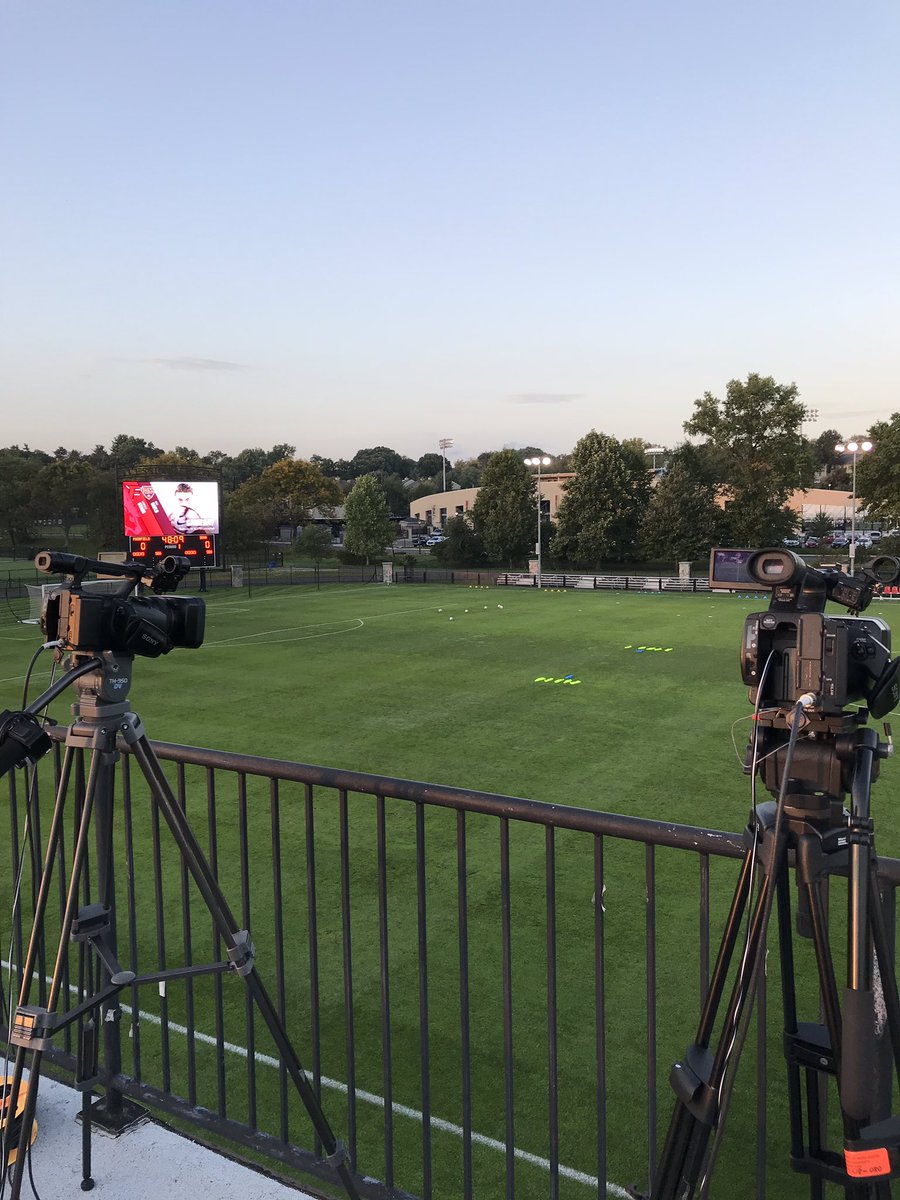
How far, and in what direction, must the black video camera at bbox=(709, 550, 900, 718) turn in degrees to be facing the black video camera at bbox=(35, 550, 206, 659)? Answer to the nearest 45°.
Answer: approximately 135° to its left

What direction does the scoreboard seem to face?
toward the camera

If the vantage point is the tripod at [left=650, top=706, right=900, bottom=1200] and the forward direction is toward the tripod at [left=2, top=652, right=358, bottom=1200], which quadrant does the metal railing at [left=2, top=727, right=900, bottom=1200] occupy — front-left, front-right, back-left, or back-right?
front-right

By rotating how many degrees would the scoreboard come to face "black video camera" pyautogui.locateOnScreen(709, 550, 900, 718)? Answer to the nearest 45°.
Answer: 0° — it already faces it

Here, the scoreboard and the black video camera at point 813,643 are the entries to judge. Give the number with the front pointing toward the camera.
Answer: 1

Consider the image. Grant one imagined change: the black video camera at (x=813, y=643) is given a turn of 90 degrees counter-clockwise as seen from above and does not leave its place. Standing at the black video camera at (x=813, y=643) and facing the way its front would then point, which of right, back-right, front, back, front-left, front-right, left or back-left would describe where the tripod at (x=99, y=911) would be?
front-left

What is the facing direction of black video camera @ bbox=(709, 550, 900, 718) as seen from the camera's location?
facing away from the viewer and to the right of the viewer

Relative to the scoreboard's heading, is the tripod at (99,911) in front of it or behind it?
in front

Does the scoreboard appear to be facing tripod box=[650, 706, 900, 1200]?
yes

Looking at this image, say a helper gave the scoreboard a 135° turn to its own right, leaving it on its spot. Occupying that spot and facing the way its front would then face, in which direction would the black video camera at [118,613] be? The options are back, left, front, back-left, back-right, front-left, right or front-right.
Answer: back-left

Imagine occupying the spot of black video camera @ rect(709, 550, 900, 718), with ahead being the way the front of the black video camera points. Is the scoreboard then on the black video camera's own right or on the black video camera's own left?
on the black video camera's own left

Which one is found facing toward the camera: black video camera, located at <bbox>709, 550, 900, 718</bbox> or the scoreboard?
the scoreboard
